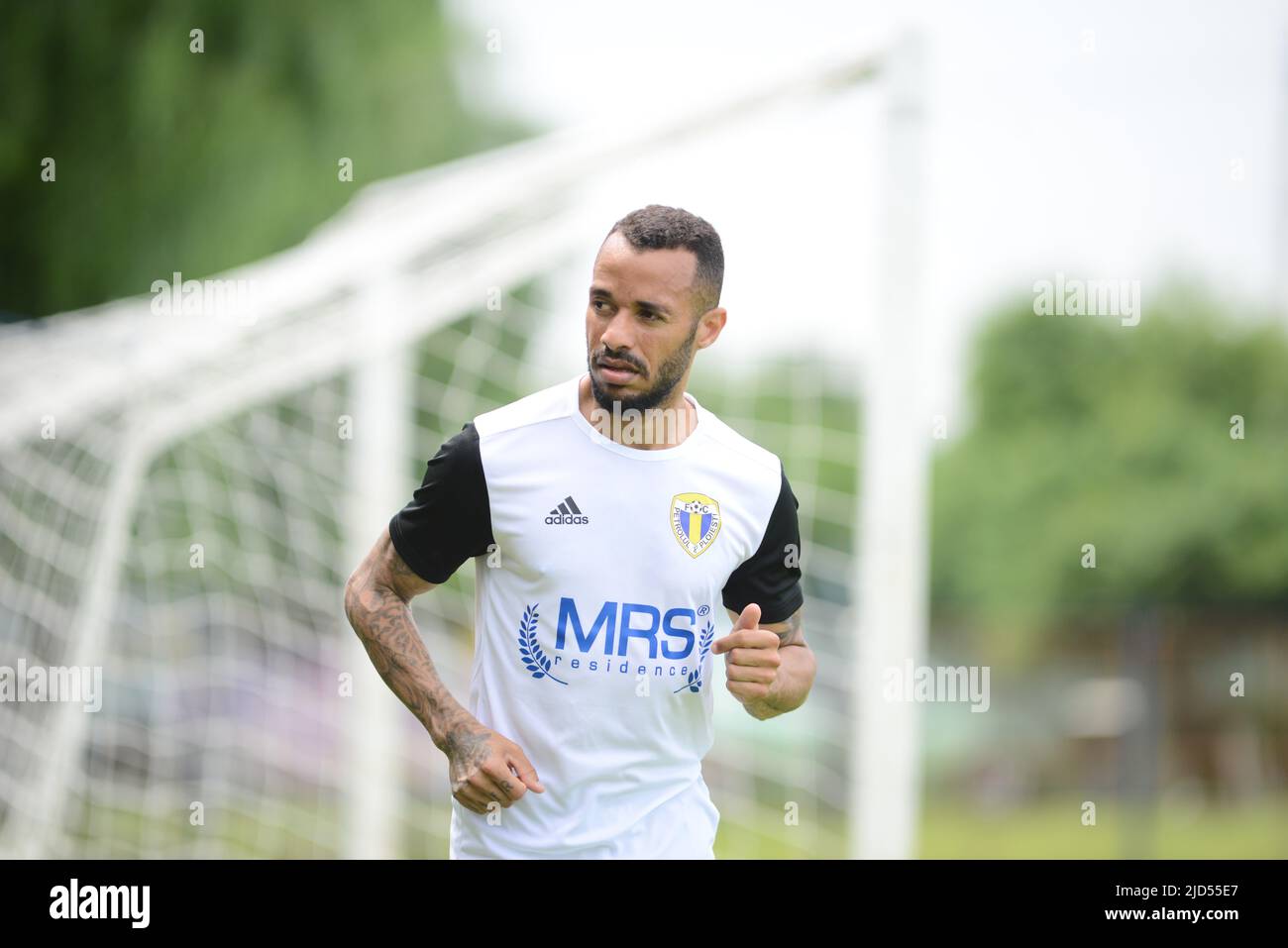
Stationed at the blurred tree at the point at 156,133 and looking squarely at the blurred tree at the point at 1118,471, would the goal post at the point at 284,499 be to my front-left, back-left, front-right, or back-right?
back-right

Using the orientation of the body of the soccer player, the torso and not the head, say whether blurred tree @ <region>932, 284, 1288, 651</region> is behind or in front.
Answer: behind

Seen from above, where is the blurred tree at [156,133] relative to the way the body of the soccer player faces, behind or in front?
behind

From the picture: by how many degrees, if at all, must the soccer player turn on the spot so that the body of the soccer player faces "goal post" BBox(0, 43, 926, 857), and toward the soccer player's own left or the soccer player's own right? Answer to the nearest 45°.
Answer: approximately 180°

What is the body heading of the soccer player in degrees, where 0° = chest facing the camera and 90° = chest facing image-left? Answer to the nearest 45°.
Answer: approximately 0°
